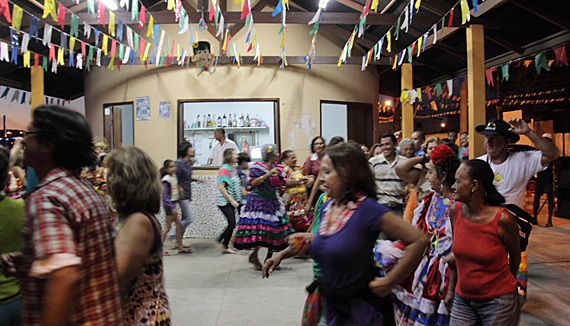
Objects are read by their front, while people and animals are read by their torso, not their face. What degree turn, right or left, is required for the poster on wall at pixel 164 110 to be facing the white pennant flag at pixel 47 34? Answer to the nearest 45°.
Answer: approximately 45° to its right

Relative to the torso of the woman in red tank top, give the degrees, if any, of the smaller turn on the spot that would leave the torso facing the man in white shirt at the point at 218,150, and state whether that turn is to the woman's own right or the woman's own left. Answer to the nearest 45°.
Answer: approximately 90° to the woman's own right

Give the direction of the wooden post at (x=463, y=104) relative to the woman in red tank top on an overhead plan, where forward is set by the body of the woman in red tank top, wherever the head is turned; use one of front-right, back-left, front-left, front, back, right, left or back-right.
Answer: back-right

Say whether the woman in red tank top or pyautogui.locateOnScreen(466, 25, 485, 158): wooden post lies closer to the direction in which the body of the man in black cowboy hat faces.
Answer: the woman in red tank top

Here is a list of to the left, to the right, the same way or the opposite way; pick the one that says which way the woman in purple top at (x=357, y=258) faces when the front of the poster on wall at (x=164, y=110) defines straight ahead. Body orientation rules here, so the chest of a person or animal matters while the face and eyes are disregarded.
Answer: to the right

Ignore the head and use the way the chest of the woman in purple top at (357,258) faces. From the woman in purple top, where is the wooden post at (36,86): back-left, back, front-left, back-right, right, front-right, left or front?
right

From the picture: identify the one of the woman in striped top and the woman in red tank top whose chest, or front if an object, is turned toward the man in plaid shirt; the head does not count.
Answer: the woman in red tank top

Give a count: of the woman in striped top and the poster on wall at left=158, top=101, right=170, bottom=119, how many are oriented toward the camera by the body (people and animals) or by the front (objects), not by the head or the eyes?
1

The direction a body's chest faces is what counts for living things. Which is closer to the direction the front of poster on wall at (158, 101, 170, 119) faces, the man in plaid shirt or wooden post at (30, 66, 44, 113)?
the man in plaid shirt
